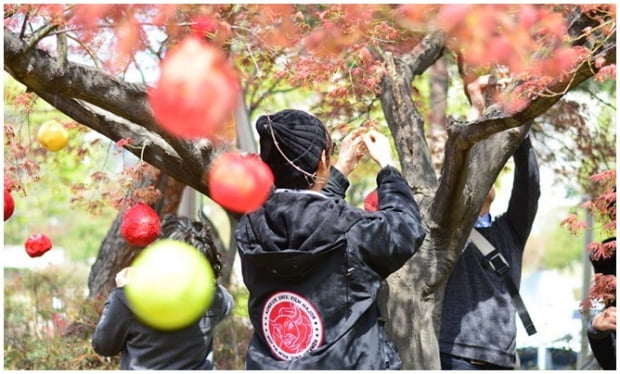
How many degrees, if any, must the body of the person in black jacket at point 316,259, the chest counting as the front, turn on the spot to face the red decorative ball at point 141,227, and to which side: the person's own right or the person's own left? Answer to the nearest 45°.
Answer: approximately 90° to the person's own left

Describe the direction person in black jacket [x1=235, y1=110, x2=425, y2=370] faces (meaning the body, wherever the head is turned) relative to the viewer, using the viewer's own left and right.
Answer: facing away from the viewer and to the right of the viewer

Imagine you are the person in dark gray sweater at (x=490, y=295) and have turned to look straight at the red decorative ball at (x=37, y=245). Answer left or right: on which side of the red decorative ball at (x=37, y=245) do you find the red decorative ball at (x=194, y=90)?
left

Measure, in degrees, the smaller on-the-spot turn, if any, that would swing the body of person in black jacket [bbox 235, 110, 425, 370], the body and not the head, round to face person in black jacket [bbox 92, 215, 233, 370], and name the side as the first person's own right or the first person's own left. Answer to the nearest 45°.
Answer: approximately 90° to the first person's own left

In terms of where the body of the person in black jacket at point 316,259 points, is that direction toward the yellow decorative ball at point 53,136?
no

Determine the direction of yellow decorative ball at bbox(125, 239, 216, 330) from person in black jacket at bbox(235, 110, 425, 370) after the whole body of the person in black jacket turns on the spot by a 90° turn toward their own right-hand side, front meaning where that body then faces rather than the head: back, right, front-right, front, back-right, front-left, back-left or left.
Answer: back

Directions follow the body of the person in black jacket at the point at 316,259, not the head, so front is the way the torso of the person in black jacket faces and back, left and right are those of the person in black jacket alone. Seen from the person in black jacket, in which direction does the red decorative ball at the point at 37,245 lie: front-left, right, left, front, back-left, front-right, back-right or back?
left

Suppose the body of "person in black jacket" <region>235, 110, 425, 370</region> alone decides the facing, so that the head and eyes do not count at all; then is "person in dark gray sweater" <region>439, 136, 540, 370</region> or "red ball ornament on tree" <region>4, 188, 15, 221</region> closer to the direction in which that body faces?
the person in dark gray sweater
